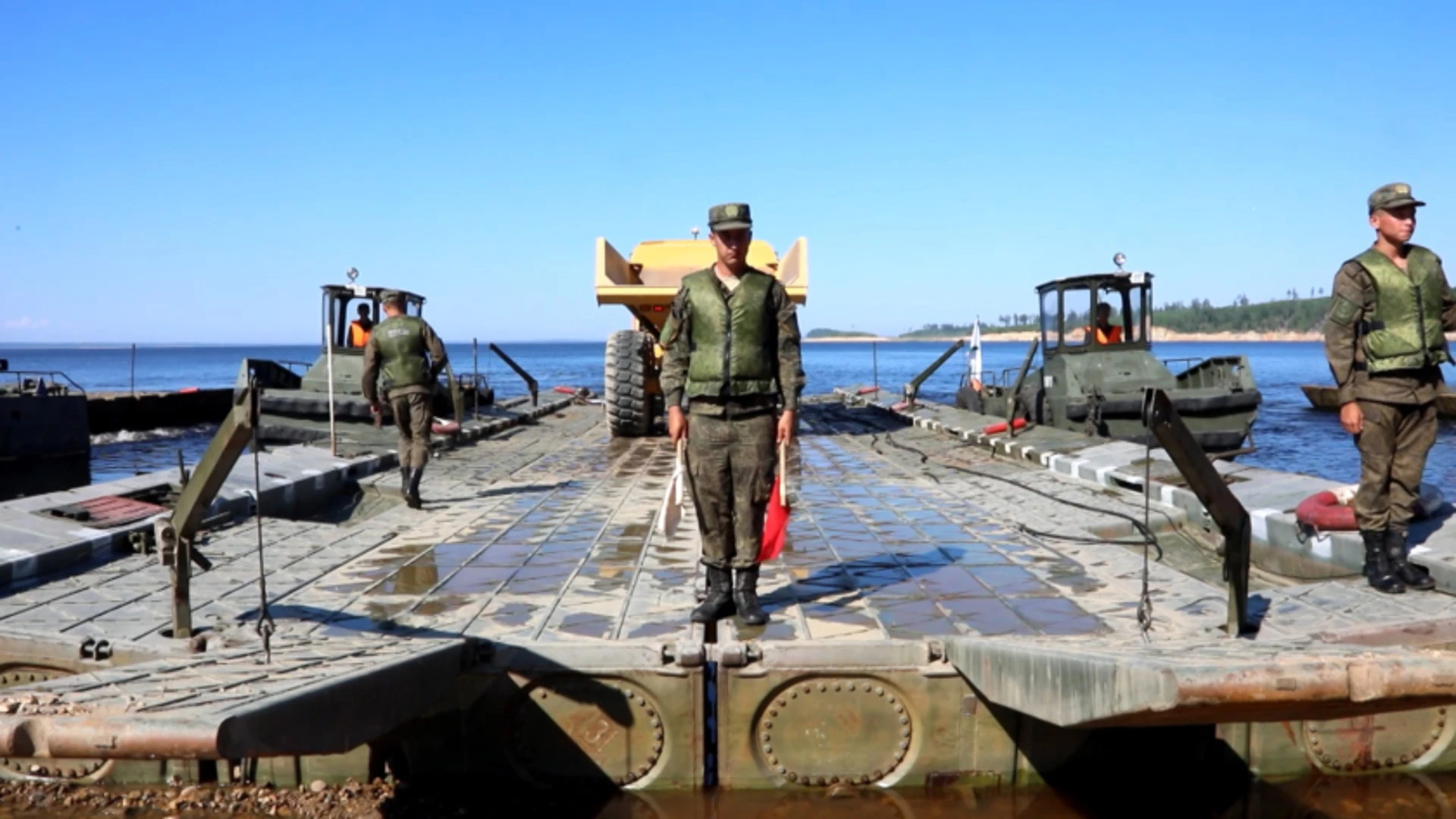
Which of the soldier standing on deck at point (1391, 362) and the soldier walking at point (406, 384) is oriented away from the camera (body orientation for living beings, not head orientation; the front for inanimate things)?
the soldier walking

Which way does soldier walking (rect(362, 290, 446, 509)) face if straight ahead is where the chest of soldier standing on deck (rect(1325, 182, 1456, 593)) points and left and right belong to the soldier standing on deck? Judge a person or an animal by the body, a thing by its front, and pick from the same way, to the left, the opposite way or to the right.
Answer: the opposite way

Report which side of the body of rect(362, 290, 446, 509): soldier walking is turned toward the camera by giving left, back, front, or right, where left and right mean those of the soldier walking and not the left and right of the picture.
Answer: back

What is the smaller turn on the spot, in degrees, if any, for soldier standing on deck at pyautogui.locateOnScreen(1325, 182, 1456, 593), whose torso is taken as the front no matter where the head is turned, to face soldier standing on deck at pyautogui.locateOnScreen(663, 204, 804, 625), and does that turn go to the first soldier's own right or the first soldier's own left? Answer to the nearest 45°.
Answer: approximately 90° to the first soldier's own right

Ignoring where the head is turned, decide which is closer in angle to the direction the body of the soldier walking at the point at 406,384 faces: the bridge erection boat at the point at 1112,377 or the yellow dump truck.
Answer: the yellow dump truck

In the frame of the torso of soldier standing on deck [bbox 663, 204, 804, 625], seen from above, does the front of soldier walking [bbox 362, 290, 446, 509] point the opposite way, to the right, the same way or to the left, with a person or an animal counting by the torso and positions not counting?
the opposite way

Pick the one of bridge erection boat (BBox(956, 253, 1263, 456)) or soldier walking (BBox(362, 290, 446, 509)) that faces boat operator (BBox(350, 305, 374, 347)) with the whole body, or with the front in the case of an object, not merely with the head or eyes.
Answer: the soldier walking

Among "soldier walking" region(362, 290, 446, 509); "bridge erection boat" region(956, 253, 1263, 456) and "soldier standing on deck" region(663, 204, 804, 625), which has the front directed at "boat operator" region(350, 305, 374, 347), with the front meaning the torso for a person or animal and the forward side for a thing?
the soldier walking

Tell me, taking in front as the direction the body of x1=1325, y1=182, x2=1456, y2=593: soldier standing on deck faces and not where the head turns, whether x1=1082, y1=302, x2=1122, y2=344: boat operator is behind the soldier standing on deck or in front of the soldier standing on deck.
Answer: behind

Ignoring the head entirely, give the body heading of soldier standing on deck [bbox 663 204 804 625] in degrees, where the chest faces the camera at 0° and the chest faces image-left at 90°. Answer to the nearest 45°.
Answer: approximately 0°

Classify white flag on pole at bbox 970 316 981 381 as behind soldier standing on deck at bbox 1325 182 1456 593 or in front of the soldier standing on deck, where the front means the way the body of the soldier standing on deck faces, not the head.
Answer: behind

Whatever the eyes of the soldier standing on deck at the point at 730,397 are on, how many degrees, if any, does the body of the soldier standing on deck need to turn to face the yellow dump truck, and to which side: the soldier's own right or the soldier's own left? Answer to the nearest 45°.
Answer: approximately 180°

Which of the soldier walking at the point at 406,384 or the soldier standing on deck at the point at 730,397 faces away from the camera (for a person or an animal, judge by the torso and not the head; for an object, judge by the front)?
the soldier walking
